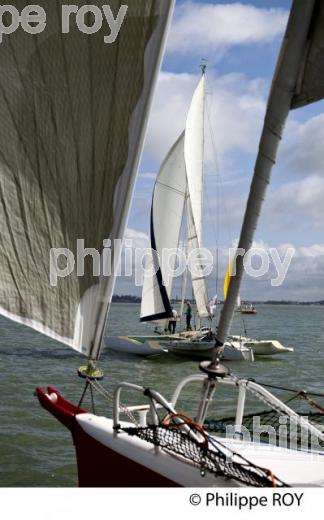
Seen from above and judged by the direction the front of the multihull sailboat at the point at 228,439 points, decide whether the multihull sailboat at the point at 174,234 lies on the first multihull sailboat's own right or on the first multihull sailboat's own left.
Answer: on the first multihull sailboat's own right

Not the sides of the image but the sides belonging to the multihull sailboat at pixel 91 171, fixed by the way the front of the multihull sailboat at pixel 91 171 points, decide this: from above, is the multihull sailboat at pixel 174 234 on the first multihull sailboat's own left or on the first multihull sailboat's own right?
on the first multihull sailboat's own right

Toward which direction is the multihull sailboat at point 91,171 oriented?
to the viewer's left
